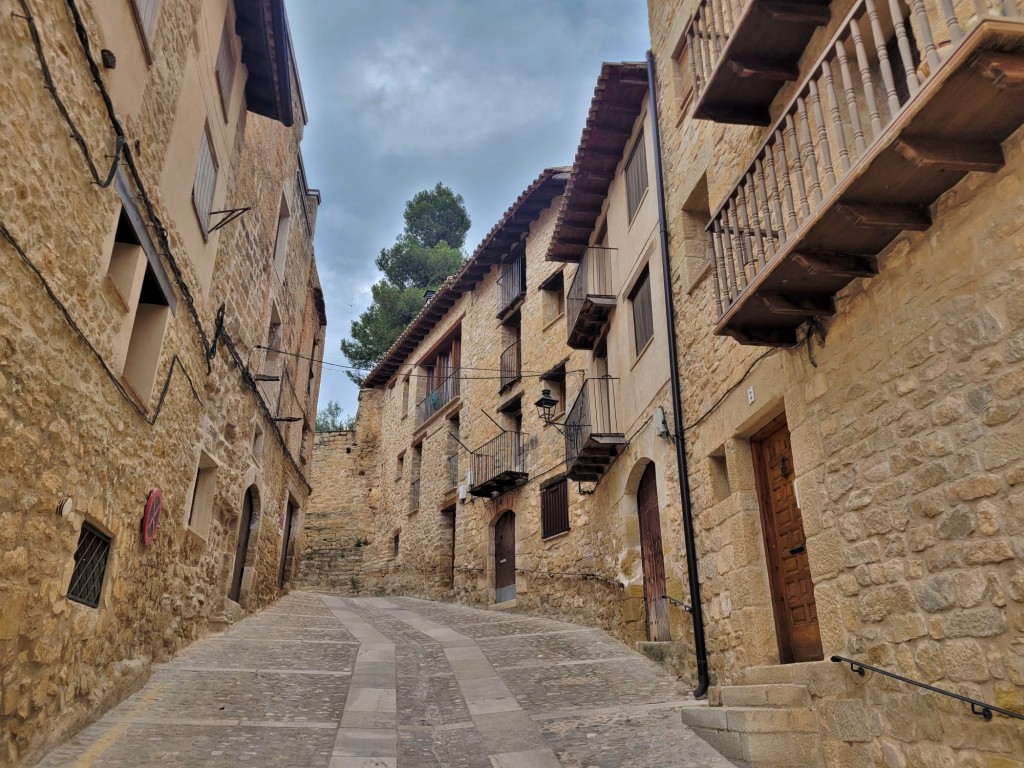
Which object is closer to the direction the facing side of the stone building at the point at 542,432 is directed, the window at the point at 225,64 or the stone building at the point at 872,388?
the window

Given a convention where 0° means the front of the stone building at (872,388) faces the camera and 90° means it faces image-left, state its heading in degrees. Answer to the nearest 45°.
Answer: approximately 45°

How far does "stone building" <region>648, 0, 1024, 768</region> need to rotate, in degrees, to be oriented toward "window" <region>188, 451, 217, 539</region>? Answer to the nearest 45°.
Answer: approximately 45° to its right

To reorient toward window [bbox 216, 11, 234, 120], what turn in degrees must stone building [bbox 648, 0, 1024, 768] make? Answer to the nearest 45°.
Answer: approximately 45° to its right

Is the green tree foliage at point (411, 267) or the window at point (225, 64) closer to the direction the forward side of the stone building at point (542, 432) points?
the window

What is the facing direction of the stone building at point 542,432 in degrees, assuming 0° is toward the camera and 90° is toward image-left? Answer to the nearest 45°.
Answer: approximately 45°
